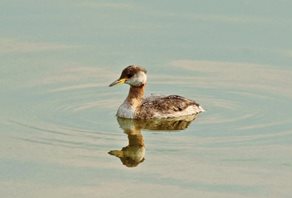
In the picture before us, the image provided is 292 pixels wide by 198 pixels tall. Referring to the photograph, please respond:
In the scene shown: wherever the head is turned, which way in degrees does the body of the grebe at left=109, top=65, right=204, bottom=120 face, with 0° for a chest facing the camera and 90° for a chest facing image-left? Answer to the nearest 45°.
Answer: approximately 90°
